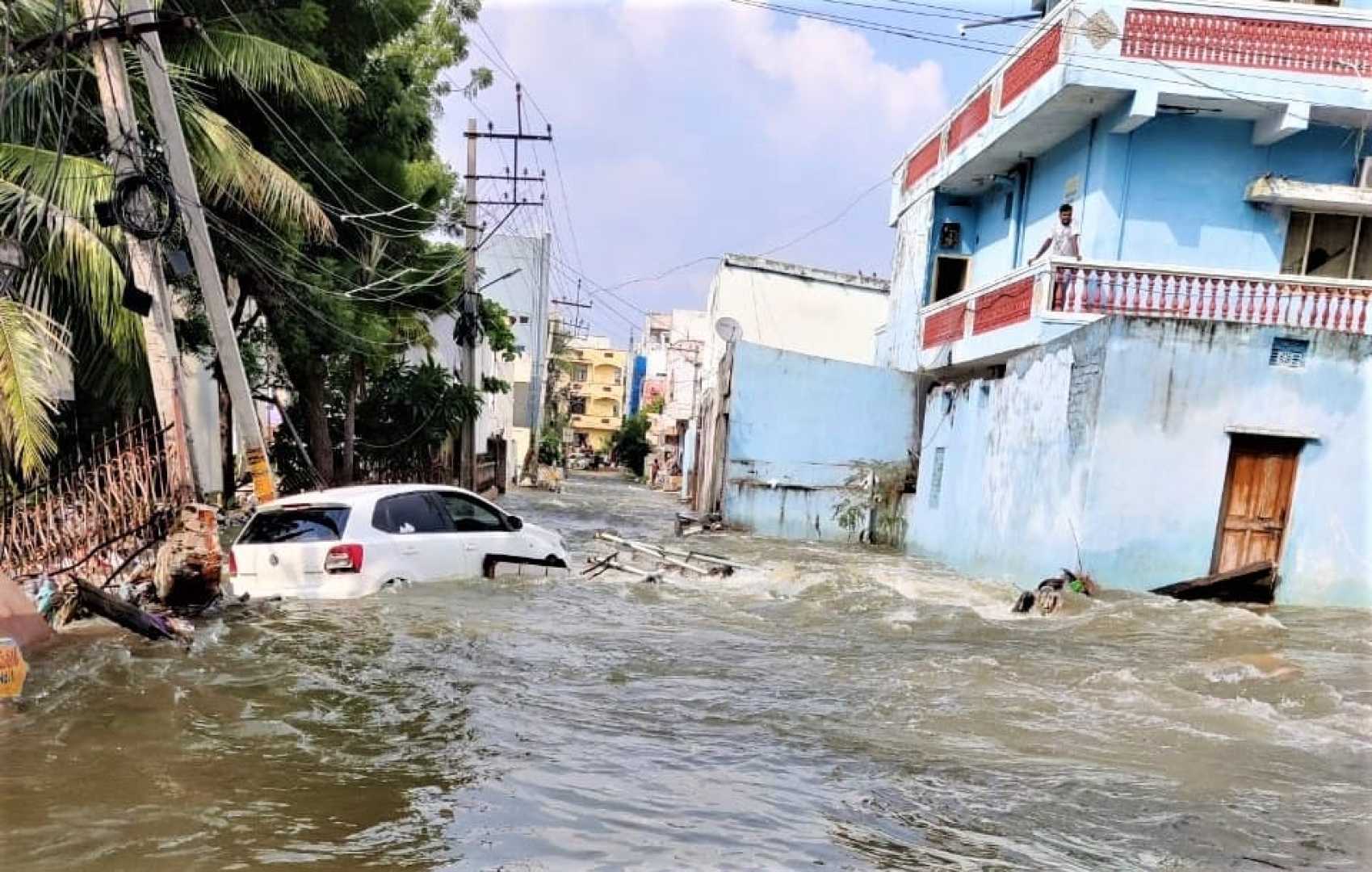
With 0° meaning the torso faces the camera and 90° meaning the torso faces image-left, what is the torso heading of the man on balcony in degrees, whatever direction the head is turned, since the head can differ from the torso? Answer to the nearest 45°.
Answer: approximately 0°

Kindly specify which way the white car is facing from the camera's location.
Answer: facing away from the viewer and to the right of the viewer

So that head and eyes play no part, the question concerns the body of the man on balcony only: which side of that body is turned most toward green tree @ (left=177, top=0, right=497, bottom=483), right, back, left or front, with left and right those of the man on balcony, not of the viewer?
right

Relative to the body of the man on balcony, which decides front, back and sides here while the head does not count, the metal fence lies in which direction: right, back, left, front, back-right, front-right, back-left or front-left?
front-right

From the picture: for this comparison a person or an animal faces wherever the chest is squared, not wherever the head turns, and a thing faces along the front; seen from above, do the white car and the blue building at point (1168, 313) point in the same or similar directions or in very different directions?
very different directions

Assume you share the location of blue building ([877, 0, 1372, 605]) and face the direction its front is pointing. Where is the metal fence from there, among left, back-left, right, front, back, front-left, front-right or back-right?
front-right

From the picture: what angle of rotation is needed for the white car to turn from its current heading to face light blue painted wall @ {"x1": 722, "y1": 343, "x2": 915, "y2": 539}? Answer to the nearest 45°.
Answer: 0° — it already faces it

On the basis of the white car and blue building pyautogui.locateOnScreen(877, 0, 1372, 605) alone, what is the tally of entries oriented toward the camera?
1

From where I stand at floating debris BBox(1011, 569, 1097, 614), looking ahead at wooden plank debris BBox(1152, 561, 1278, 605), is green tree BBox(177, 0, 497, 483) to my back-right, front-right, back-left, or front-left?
back-left
